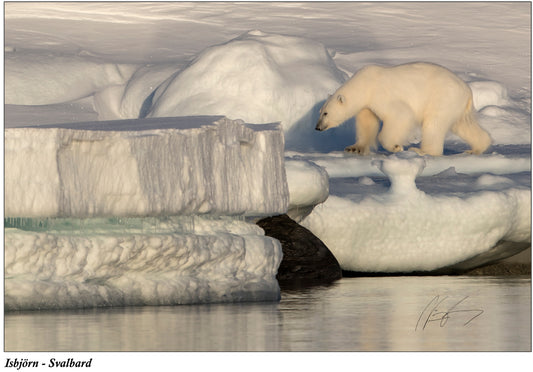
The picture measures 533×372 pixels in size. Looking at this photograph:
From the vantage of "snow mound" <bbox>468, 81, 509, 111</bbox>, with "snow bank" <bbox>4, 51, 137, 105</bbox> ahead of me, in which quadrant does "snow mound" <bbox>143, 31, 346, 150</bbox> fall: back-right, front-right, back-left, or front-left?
front-left

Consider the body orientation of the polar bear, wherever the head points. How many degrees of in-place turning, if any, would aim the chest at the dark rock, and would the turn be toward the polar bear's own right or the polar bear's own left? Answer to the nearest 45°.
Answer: approximately 90° to the polar bear's own left

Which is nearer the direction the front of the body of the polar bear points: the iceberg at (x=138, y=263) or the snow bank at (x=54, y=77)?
the snow bank

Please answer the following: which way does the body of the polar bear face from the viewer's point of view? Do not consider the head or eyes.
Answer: to the viewer's left

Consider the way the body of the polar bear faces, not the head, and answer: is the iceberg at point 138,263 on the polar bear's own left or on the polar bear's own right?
on the polar bear's own left

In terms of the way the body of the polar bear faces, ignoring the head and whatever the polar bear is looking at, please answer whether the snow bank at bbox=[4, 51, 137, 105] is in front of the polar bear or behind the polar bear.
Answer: in front

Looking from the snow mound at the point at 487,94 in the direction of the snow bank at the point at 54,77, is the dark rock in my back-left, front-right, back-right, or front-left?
front-left

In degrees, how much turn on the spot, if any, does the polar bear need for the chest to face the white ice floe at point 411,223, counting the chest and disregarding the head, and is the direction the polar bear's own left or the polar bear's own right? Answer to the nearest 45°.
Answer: approximately 90° to the polar bear's own left
